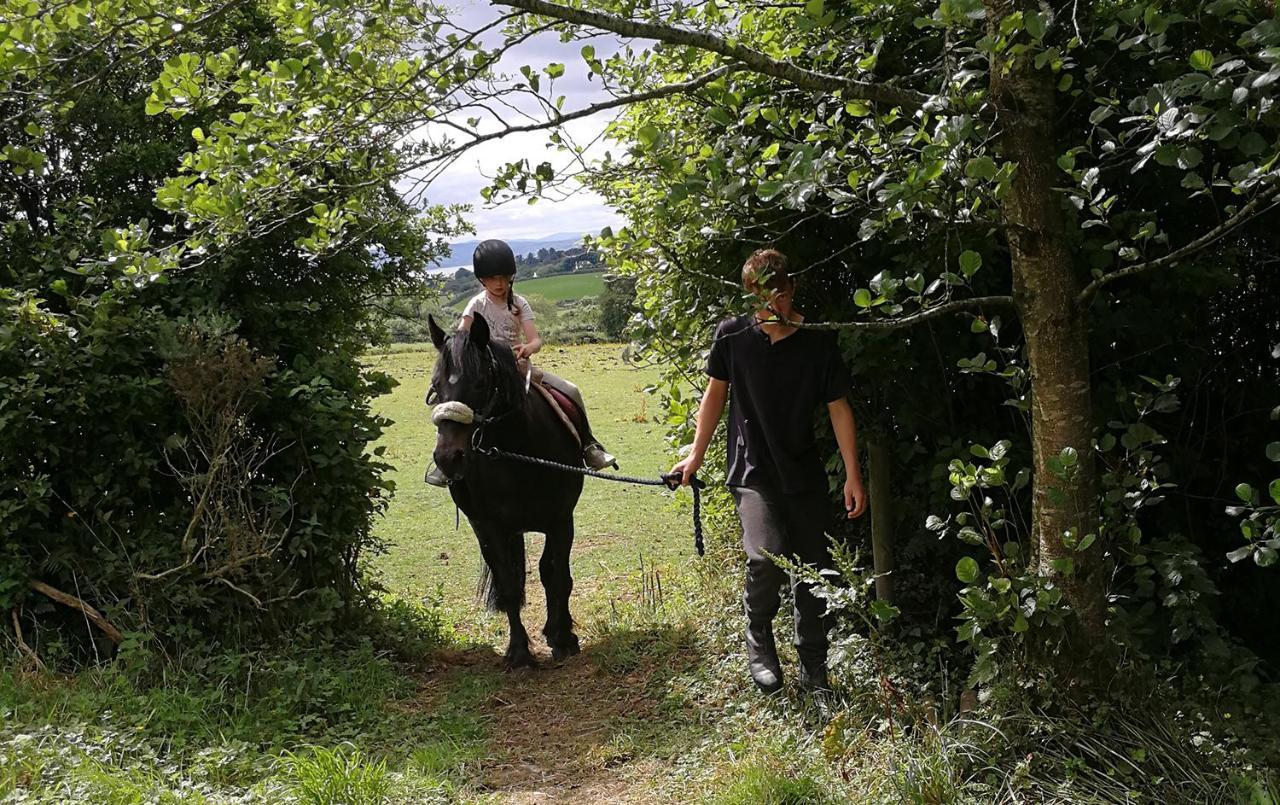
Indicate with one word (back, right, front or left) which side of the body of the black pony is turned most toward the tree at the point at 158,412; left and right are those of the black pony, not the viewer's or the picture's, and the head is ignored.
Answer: right

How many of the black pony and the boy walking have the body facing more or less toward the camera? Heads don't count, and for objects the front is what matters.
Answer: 2

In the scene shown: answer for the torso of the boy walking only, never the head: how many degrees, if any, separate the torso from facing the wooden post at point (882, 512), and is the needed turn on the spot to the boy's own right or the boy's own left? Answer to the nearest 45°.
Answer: approximately 135° to the boy's own left

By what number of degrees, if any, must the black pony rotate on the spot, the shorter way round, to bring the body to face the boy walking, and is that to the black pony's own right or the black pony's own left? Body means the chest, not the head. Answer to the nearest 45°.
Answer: approximately 45° to the black pony's own left

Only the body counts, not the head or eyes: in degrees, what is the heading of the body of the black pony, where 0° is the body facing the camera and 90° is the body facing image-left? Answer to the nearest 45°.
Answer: approximately 0°

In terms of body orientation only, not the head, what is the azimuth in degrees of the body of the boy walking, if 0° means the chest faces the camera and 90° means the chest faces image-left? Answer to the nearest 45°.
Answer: approximately 0°

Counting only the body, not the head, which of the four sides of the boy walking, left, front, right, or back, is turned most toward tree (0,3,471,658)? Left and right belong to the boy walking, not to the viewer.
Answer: right
